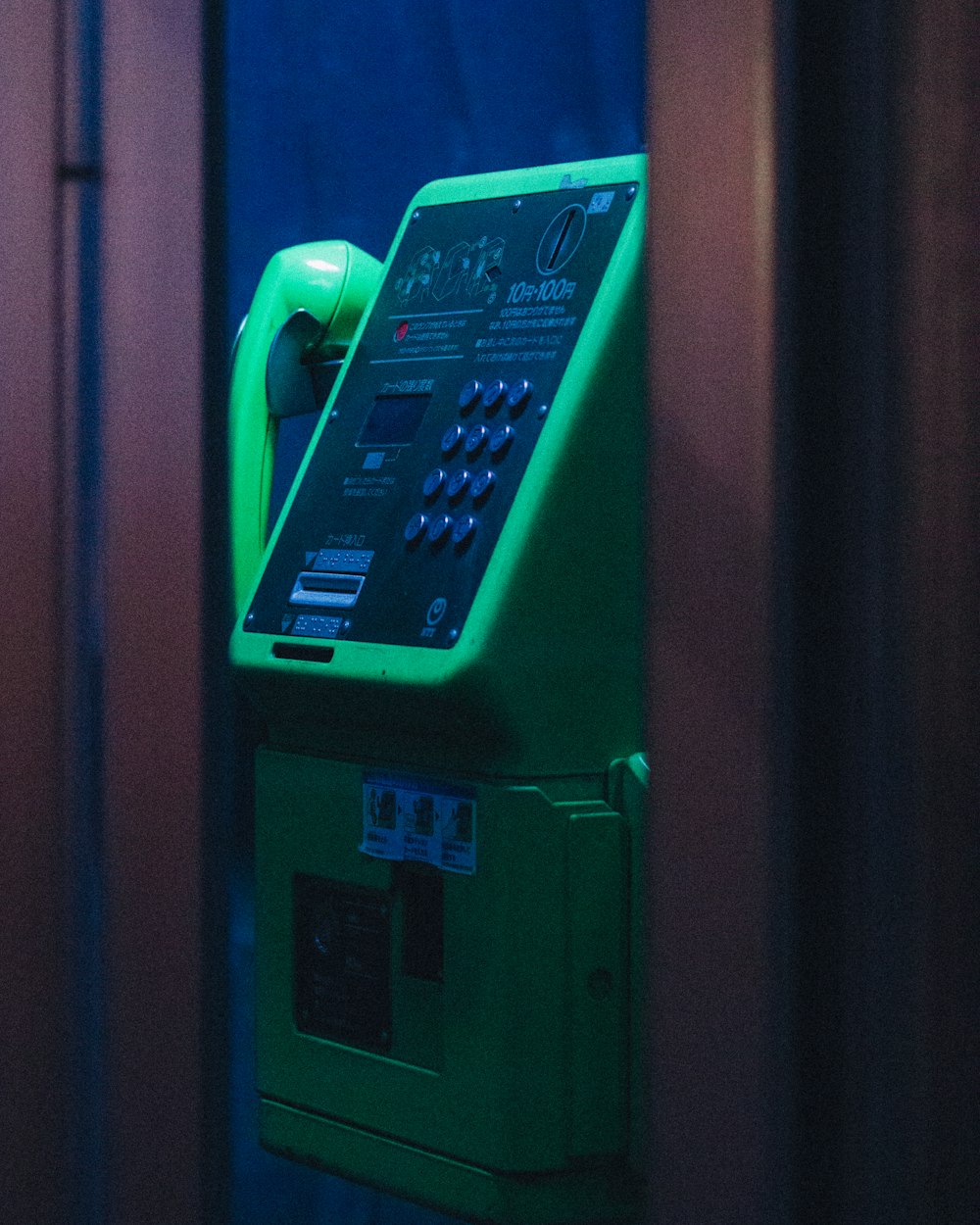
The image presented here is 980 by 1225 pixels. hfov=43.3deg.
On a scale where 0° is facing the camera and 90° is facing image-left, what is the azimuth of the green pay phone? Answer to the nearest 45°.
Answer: approximately 45°
